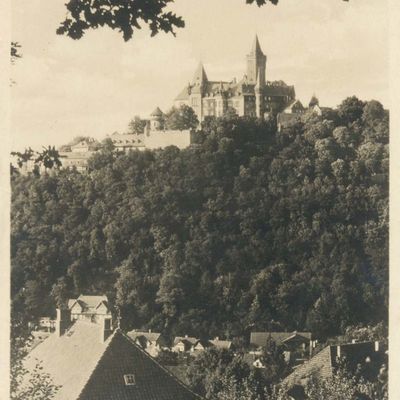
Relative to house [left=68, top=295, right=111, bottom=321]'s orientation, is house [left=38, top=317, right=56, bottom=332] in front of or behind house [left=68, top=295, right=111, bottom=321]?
in front

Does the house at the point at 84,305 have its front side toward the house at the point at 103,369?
yes

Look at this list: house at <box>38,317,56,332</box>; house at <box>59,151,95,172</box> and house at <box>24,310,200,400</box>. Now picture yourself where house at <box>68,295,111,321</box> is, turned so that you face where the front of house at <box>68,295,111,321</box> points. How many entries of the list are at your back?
1

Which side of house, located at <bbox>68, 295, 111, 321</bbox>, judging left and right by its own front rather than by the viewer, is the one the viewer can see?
front

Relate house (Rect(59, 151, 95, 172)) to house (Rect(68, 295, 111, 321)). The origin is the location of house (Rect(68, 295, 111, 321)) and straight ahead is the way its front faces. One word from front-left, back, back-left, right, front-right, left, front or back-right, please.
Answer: back

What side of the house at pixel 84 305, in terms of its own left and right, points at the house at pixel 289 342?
left

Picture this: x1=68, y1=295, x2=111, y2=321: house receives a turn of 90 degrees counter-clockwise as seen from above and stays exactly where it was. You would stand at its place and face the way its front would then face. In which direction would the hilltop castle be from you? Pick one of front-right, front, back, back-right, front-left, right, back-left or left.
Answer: front-left

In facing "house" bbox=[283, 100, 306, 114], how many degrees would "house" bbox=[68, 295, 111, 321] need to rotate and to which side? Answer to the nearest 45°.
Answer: approximately 135° to its left

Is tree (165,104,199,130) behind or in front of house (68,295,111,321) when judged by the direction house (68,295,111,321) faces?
behind
